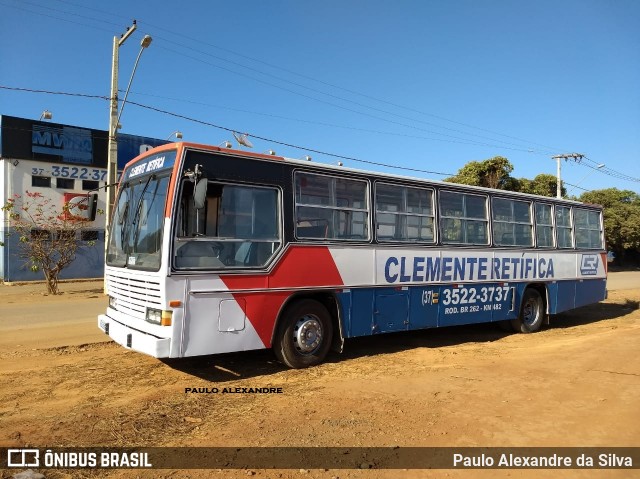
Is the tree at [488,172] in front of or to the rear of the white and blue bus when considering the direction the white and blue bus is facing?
to the rear

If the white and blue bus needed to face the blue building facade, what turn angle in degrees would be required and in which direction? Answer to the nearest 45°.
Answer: approximately 90° to its right

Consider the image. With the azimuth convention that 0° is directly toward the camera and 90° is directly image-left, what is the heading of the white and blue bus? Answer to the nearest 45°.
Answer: approximately 45°

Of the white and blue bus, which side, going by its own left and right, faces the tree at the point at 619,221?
back

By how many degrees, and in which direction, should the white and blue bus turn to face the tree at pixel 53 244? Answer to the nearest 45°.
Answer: approximately 90° to its right
